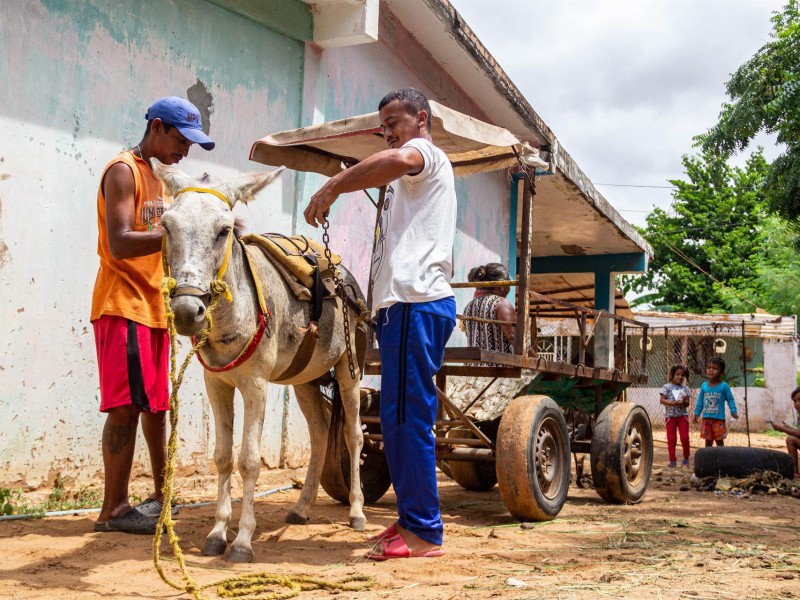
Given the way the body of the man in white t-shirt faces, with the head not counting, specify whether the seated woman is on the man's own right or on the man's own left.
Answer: on the man's own right

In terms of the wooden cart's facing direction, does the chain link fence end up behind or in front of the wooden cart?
behind

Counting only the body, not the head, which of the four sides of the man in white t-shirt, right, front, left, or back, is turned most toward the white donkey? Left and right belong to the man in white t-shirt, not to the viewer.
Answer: front

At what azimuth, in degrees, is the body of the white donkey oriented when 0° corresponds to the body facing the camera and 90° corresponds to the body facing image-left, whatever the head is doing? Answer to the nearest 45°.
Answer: approximately 45°

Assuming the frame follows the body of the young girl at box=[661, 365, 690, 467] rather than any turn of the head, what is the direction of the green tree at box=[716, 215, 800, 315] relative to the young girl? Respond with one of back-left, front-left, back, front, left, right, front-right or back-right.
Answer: back

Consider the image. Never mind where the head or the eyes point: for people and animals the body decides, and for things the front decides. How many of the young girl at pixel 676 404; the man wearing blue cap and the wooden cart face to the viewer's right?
1

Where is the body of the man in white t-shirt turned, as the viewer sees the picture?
to the viewer's left

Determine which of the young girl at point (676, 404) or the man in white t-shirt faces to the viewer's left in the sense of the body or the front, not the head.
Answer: the man in white t-shirt

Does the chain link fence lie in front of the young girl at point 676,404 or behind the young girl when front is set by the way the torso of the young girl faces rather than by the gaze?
behind

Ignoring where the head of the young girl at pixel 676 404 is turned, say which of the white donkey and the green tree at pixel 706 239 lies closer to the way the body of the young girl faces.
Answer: the white donkey

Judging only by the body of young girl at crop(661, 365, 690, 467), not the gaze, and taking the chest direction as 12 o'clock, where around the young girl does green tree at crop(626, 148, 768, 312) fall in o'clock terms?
The green tree is roughly at 6 o'clock from the young girl.

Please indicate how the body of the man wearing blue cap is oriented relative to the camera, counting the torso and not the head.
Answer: to the viewer's right
